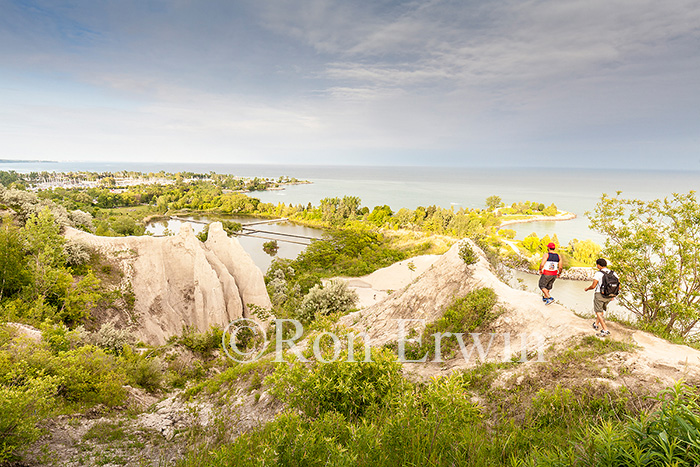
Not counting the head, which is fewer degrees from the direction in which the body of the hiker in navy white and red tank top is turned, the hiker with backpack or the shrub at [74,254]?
the shrub

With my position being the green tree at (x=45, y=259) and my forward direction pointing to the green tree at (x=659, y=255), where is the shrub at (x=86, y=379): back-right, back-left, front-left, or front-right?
front-right

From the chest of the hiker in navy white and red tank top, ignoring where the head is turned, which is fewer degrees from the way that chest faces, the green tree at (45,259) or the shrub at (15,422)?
the green tree

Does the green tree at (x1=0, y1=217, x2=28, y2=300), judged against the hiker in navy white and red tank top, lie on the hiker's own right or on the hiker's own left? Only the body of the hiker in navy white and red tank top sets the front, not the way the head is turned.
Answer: on the hiker's own left

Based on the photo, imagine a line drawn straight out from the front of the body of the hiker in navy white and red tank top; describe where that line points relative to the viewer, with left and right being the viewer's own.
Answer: facing away from the viewer and to the left of the viewer

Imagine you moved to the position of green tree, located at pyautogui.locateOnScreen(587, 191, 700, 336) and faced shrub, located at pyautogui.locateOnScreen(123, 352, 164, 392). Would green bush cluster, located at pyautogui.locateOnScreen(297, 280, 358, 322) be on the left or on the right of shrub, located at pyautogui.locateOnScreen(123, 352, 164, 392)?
right

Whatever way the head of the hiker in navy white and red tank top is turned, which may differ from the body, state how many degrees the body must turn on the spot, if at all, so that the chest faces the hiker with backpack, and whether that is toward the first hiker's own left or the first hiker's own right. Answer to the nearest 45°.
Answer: approximately 180°
